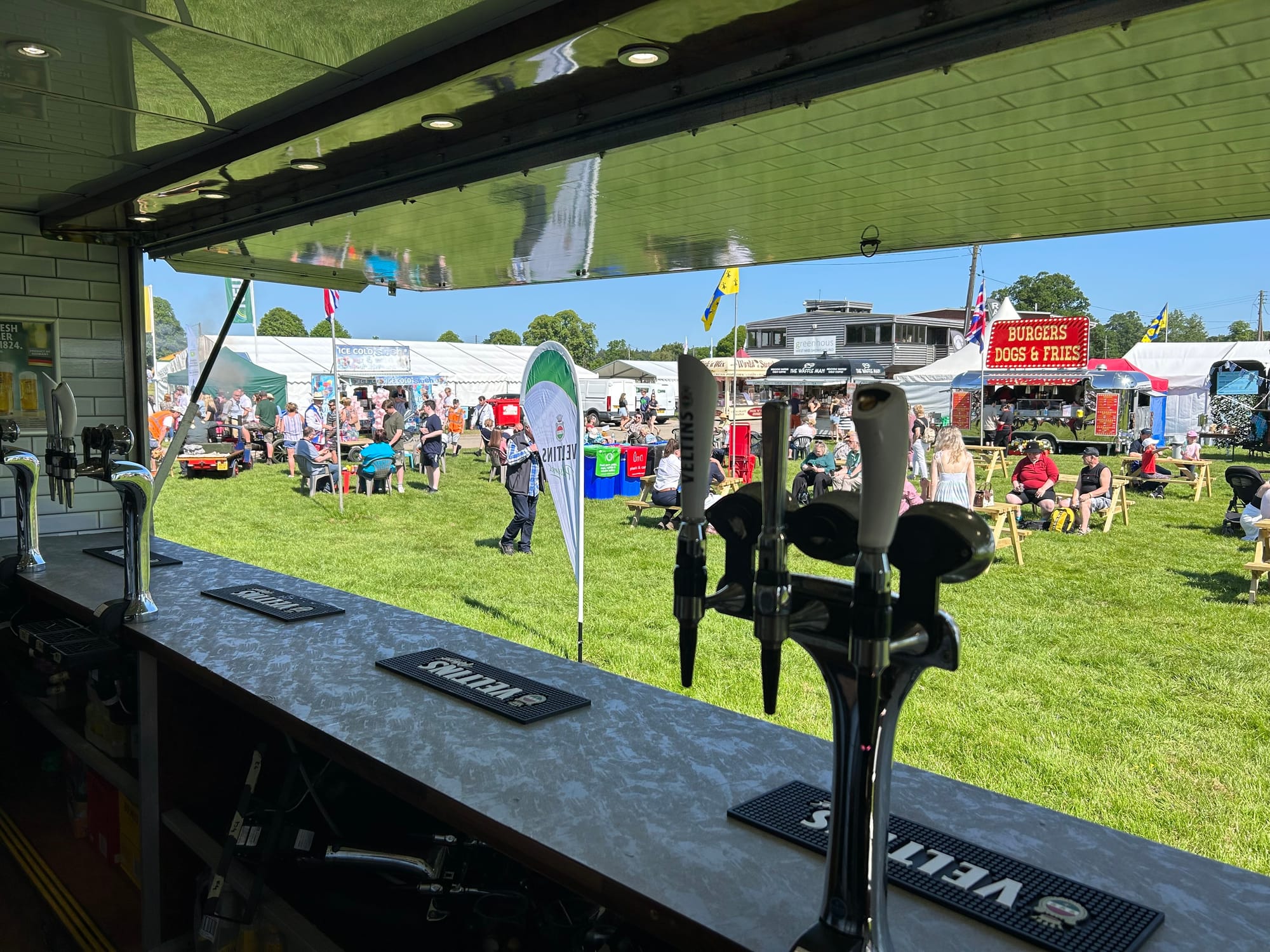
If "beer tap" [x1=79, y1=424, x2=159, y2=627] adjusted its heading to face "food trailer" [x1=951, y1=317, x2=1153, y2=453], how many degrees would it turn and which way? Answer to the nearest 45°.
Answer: approximately 180°

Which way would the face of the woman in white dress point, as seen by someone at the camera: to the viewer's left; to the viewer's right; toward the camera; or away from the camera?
away from the camera

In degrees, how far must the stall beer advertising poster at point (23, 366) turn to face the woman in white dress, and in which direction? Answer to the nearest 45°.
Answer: approximately 90° to its left

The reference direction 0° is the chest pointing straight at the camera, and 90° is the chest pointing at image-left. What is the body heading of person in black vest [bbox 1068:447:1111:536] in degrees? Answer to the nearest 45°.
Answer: approximately 45°

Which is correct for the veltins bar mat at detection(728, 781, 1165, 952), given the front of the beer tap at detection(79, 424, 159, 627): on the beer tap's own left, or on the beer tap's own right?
on the beer tap's own left

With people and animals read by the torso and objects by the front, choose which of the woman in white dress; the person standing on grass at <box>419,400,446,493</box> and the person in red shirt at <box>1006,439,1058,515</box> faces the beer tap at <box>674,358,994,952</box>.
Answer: the person in red shirt

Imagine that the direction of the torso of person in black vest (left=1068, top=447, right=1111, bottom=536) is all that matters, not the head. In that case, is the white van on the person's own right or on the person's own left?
on the person's own right

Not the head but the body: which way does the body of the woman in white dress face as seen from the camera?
away from the camera

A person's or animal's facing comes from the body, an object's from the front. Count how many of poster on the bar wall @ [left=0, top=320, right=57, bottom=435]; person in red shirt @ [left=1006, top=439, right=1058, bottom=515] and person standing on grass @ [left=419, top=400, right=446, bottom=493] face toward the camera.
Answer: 2

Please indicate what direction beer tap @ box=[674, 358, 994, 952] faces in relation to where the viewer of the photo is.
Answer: facing the viewer and to the left of the viewer
